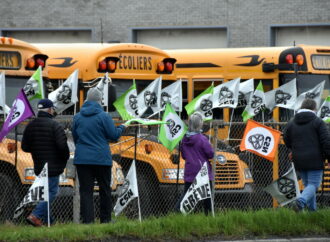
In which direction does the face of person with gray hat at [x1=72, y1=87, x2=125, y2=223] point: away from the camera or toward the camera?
away from the camera

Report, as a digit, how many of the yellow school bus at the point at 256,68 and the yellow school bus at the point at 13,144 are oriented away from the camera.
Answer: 0

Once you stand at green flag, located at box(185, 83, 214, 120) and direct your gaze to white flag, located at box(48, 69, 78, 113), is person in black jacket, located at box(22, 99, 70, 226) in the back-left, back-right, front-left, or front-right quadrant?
front-left

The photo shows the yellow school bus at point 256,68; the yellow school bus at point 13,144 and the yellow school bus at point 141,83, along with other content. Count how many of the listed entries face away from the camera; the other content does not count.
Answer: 0

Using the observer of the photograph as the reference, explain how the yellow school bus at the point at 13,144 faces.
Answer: facing the viewer and to the right of the viewer

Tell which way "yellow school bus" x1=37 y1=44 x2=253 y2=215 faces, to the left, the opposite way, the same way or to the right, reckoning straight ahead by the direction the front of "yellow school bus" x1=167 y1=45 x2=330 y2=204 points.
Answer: the same way

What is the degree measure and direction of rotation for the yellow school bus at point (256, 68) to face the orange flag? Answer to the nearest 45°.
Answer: approximately 45° to its right

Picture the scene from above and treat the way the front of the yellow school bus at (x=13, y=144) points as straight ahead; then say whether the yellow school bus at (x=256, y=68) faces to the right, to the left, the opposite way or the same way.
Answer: the same way

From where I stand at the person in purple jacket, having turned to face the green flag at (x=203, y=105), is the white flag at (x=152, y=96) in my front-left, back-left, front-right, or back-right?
front-left

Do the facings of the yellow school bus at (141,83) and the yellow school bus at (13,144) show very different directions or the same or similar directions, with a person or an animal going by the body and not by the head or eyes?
same or similar directions

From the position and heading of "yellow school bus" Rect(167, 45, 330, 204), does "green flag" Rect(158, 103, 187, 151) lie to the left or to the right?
on its right

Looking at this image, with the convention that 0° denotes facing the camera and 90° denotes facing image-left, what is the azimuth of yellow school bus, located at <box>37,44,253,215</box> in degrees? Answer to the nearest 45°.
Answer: approximately 315°
